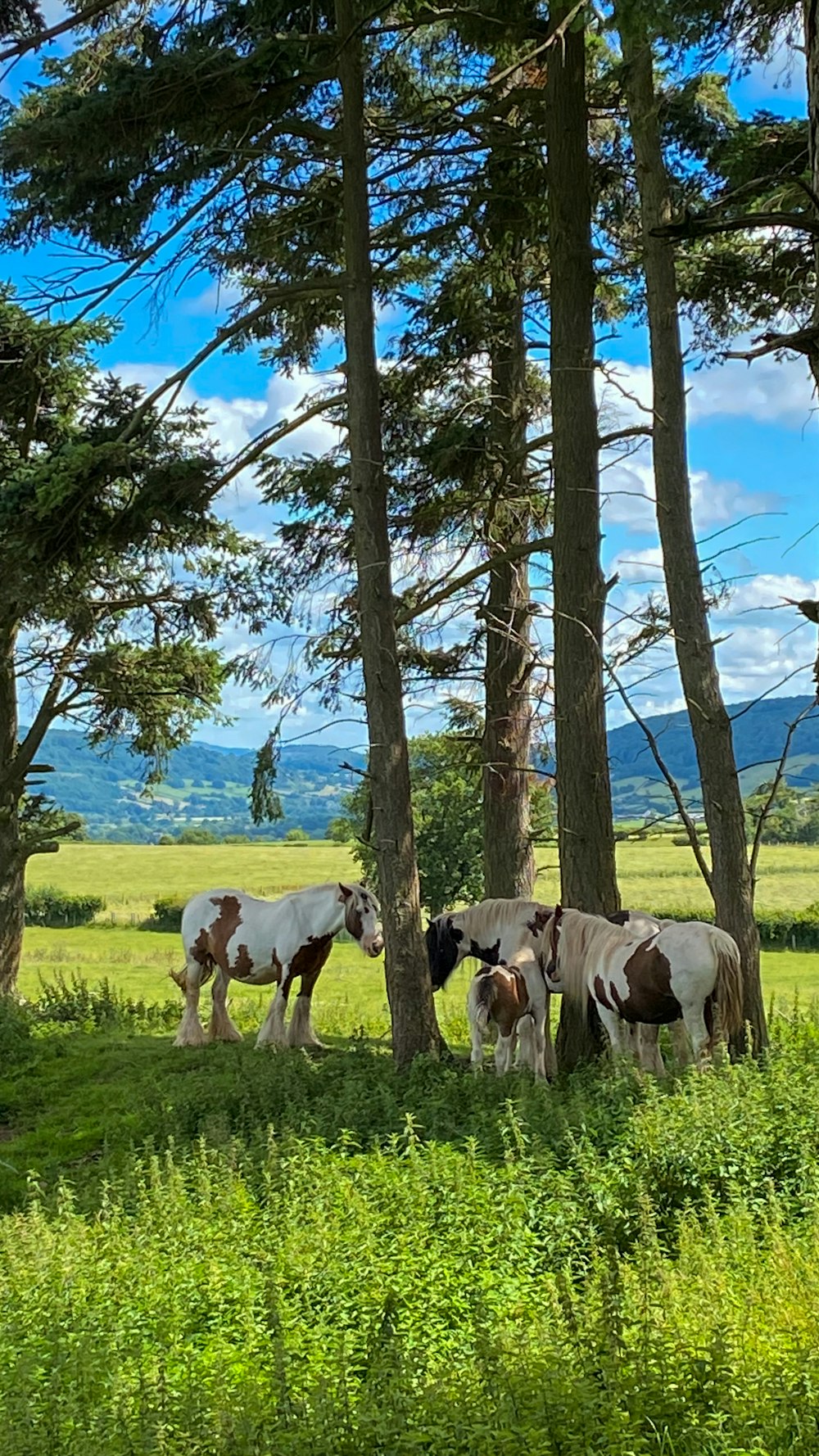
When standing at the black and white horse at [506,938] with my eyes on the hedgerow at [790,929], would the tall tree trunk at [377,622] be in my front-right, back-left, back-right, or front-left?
back-left

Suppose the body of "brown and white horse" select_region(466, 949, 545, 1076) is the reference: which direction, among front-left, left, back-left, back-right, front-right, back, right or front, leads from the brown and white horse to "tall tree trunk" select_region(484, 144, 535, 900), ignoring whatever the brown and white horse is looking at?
front-left

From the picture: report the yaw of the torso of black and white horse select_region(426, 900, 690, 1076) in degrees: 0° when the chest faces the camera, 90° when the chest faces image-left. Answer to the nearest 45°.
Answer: approximately 90°

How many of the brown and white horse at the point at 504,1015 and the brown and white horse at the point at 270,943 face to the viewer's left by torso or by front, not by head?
0

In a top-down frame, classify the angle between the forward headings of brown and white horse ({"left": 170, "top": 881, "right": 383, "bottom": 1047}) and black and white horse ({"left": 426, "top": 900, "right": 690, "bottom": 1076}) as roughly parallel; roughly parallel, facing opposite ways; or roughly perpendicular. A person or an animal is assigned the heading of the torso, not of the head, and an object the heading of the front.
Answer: roughly parallel, facing opposite ways

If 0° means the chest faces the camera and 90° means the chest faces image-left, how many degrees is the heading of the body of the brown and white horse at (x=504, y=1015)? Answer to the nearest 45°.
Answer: approximately 225°

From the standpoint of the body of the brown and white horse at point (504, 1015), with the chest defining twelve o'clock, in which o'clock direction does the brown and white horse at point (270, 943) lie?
the brown and white horse at point (270, 943) is roughly at 9 o'clock from the brown and white horse at point (504, 1015).

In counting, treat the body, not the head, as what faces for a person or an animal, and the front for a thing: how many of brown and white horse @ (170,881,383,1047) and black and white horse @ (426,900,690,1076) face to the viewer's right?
1

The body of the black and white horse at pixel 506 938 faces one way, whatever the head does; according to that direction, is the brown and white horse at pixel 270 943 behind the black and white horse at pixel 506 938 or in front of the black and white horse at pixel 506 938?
in front

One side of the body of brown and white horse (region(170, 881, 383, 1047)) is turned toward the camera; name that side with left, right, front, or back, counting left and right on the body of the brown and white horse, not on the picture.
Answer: right

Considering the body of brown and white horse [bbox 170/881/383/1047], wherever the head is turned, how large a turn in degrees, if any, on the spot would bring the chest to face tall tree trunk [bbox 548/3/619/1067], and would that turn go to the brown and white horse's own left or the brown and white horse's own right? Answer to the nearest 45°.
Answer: approximately 45° to the brown and white horse's own right
